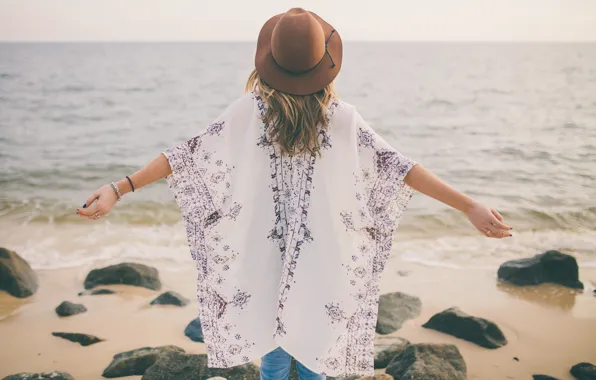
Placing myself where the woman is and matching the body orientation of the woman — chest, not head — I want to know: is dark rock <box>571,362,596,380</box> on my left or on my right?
on my right

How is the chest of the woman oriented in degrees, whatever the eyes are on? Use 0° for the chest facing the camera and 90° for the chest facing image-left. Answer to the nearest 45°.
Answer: approximately 180°

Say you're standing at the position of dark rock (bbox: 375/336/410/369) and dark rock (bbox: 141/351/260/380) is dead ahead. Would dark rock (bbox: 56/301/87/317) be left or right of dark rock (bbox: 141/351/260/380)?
right

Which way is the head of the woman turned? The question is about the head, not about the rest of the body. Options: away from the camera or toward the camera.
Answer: away from the camera

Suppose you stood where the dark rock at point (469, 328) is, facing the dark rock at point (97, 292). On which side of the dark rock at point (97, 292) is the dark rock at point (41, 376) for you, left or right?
left

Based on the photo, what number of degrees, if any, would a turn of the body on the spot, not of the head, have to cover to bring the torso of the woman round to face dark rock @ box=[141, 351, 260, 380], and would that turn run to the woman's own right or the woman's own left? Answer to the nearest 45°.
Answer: approximately 45° to the woman's own left

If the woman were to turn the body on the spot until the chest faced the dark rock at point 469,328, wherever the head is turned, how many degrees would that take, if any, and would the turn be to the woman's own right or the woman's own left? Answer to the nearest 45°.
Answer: approximately 45° to the woman's own right

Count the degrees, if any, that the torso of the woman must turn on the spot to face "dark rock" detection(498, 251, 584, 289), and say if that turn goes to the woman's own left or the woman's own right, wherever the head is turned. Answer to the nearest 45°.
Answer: approximately 45° to the woman's own right
